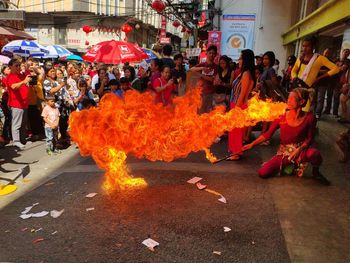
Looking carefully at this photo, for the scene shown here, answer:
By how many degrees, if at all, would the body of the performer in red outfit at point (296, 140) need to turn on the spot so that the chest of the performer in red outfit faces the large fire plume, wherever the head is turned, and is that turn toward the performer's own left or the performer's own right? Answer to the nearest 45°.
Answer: approximately 45° to the performer's own right

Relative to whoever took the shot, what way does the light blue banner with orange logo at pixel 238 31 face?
facing the viewer

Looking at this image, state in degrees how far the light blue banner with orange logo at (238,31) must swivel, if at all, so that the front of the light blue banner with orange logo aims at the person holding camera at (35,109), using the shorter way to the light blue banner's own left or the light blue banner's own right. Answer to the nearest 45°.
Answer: approximately 45° to the light blue banner's own right

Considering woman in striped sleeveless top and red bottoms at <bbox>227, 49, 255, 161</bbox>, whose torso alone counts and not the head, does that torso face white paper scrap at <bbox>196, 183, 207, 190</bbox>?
no

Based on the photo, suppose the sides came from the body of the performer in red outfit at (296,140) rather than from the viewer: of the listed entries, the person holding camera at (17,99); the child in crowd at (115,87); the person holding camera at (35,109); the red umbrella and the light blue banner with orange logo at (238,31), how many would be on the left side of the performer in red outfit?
0

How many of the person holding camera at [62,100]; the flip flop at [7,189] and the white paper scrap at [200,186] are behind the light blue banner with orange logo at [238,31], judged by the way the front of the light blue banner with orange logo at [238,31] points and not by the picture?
0

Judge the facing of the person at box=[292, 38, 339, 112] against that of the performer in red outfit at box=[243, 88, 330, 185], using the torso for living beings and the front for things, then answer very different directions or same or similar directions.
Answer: same or similar directions

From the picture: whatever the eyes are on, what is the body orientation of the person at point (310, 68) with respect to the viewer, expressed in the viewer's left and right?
facing the viewer and to the left of the viewer

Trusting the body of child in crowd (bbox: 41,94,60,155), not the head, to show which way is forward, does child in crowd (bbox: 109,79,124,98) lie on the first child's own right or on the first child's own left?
on the first child's own left

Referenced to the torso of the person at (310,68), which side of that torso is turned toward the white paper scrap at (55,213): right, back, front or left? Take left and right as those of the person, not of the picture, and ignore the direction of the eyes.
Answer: front
